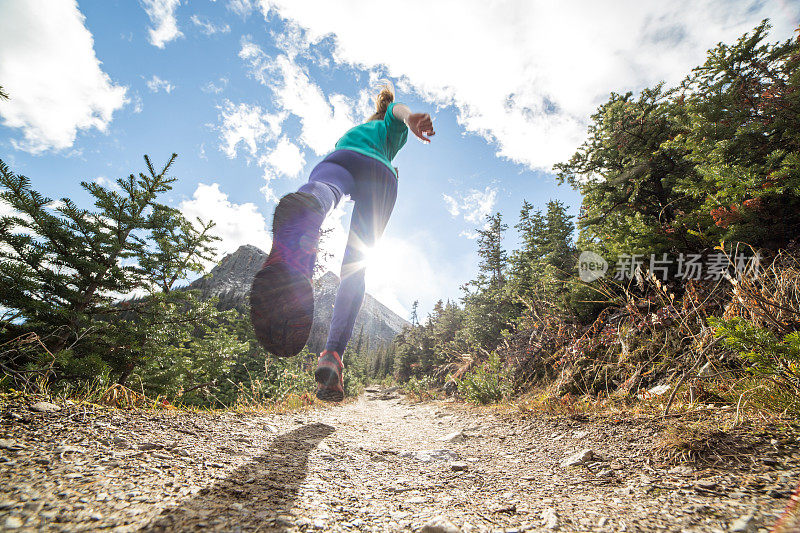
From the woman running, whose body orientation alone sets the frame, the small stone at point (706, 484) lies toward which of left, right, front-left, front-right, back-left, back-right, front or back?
back-right

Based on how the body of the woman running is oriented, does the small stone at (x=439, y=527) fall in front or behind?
behind

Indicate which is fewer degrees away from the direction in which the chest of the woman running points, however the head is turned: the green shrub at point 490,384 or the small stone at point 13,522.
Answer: the green shrub

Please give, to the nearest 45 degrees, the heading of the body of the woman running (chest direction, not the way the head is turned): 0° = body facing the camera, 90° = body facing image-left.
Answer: approximately 180°

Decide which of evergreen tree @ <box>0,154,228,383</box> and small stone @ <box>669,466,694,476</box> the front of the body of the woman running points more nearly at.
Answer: the evergreen tree

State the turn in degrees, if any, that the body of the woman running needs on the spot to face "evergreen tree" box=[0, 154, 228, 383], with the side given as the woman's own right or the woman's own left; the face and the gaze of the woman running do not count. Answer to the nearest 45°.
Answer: approximately 45° to the woman's own left

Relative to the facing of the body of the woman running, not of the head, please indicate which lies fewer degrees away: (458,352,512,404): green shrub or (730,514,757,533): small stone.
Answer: the green shrub

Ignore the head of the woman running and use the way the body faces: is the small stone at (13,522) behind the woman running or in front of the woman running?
behind

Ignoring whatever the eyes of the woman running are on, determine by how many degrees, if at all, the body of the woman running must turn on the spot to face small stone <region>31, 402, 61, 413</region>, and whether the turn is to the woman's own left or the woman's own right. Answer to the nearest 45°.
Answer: approximately 135° to the woman's own left

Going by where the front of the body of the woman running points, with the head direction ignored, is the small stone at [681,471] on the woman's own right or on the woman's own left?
on the woman's own right

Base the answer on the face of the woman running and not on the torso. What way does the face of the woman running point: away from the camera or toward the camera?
away from the camera

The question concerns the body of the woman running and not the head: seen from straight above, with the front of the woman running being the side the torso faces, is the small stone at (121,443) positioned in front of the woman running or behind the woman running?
behind

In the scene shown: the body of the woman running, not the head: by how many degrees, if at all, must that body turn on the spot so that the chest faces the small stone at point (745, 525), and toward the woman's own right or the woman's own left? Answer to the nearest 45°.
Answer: approximately 135° to the woman's own right

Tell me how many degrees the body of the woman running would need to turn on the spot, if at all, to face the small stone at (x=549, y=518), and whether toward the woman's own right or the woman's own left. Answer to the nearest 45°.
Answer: approximately 135° to the woman's own right

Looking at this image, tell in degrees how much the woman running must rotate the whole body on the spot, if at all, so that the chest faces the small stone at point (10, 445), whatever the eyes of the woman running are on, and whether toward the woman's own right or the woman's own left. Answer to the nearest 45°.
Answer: approximately 135° to the woman's own left
